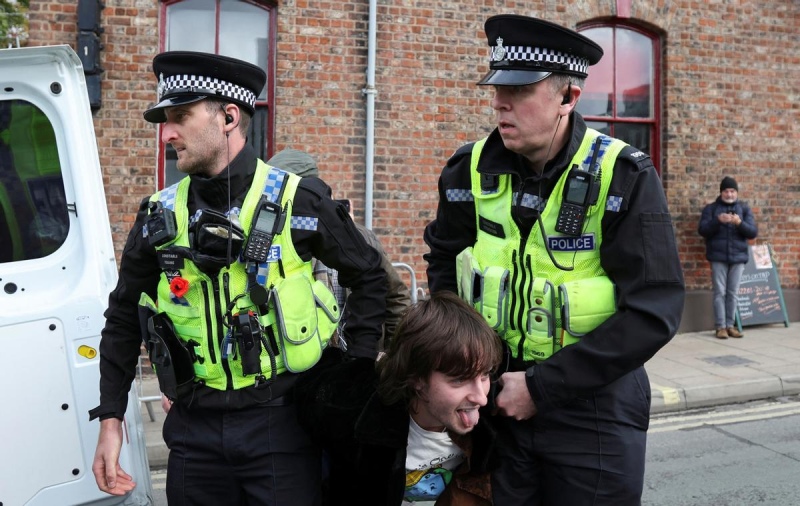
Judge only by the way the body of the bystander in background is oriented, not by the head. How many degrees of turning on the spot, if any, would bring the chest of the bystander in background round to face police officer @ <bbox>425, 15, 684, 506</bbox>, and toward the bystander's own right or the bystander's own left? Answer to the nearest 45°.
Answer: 0° — they already face them

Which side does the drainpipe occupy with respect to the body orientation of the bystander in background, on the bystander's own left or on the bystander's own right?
on the bystander's own right

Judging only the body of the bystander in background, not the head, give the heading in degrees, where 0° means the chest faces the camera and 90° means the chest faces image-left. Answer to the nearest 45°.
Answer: approximately 0°

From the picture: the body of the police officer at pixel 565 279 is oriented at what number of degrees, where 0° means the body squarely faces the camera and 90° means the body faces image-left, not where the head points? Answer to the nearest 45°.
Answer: approximately 45°

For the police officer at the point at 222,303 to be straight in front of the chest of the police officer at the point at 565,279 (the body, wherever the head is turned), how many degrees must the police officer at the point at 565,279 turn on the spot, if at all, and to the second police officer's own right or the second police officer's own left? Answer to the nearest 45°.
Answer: approximately 45° to the second police officer's own right

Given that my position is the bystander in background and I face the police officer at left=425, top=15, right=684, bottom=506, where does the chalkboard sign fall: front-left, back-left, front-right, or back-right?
back-left

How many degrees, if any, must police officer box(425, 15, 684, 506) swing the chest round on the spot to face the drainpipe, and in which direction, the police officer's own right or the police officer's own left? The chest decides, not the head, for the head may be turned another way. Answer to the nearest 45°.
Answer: approximately 135° to the police officer's own right

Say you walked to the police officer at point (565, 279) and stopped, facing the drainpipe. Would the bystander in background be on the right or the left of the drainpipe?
right

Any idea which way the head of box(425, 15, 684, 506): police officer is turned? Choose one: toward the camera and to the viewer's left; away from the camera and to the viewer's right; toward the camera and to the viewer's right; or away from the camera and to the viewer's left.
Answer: toward the camera and to the viewer's left

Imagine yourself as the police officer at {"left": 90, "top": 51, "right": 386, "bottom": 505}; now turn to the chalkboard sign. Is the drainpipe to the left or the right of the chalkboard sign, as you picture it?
left

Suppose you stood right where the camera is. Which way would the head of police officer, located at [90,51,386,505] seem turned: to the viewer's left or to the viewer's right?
to the viewer's left
